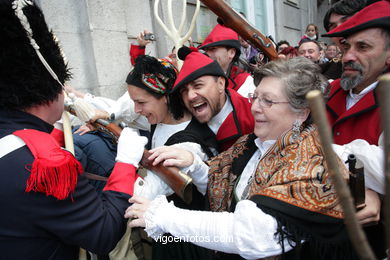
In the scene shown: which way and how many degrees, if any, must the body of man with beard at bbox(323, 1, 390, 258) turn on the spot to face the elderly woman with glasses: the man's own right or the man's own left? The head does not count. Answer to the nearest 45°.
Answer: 0° — they already face them

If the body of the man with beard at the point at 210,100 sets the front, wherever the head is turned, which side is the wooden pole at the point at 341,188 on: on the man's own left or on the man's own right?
on the man's own left

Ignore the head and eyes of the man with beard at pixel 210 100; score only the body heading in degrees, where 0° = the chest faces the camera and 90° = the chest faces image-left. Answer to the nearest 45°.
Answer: approximately 45°

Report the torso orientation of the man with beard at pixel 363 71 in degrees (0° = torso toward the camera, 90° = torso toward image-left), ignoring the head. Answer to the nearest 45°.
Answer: approximately 45°

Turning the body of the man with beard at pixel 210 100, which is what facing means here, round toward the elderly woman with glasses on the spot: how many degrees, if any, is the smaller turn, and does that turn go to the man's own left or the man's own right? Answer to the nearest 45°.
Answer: approximately 45° to the man's own left

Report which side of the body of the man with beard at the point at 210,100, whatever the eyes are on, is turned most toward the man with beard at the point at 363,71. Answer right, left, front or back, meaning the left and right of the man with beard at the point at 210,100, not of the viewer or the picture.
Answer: left

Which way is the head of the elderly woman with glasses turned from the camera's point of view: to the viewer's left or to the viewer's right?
to the viewer's left
